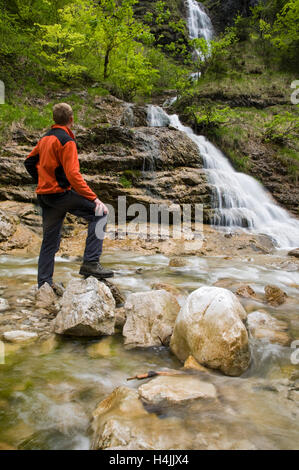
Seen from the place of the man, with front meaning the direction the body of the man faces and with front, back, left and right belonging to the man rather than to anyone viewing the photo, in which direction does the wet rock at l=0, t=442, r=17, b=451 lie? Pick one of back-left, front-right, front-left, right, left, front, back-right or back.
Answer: back-right

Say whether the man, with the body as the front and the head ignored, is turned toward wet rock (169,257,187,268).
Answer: yes

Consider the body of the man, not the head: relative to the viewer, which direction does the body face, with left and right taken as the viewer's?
facing away from the viewer and to the right of the viewer

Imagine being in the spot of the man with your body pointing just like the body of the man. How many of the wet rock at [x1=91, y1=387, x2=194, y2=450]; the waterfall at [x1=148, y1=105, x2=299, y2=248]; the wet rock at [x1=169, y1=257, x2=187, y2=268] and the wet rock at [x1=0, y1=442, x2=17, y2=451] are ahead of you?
2

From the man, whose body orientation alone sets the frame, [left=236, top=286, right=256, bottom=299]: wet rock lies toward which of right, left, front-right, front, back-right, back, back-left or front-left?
front-right

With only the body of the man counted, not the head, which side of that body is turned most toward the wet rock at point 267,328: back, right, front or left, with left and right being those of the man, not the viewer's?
right

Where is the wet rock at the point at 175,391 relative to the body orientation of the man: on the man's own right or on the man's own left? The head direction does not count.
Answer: on the man's own right

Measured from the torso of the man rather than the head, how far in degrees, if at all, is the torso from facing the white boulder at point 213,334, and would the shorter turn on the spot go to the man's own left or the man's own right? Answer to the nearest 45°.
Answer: approximately 90° to the man's own right

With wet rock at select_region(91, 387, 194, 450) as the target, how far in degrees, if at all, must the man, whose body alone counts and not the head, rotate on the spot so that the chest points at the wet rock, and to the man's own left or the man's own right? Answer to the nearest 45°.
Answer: approximately 135° to the man's own right

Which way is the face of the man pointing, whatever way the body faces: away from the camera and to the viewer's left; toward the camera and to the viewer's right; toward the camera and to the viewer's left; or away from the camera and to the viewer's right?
away from the camera and to the viewer's right
